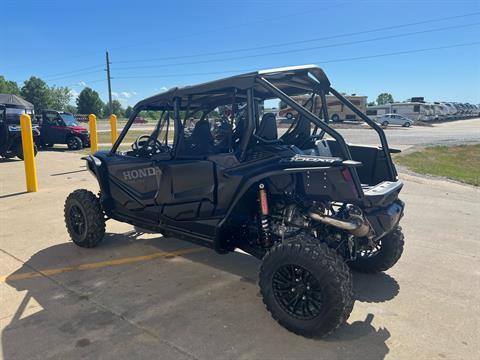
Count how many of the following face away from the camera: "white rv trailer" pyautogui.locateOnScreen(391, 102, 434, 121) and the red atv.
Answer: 0

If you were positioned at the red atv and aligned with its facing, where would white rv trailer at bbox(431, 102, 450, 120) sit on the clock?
The white rv trailer is roughly at 10 o'clock from the red atv.

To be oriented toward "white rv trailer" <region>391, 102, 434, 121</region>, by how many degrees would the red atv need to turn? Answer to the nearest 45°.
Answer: approximately 45° to its left

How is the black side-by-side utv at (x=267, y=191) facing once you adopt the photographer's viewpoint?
facing away from the viewer and to the left of the viewer

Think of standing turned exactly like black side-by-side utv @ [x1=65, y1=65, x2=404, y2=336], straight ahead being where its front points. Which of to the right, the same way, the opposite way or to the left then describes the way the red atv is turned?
the opposite way

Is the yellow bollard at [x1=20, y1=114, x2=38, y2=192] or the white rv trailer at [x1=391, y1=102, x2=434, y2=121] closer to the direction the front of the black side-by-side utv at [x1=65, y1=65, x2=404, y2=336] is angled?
the yellow bollard

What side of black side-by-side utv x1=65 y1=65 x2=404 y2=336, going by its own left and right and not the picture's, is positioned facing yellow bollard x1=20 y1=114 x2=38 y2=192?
front

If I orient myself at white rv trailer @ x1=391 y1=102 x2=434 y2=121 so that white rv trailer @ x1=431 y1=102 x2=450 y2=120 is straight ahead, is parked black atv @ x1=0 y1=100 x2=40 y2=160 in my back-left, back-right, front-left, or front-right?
back-right

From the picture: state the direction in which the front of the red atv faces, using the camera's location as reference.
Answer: facing the viewer and to the right of the viewer

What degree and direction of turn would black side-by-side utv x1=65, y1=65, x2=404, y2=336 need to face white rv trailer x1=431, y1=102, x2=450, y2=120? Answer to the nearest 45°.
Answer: approximately 90° to its right

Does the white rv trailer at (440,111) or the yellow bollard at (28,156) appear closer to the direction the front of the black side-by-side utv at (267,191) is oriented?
the yellow bollard
